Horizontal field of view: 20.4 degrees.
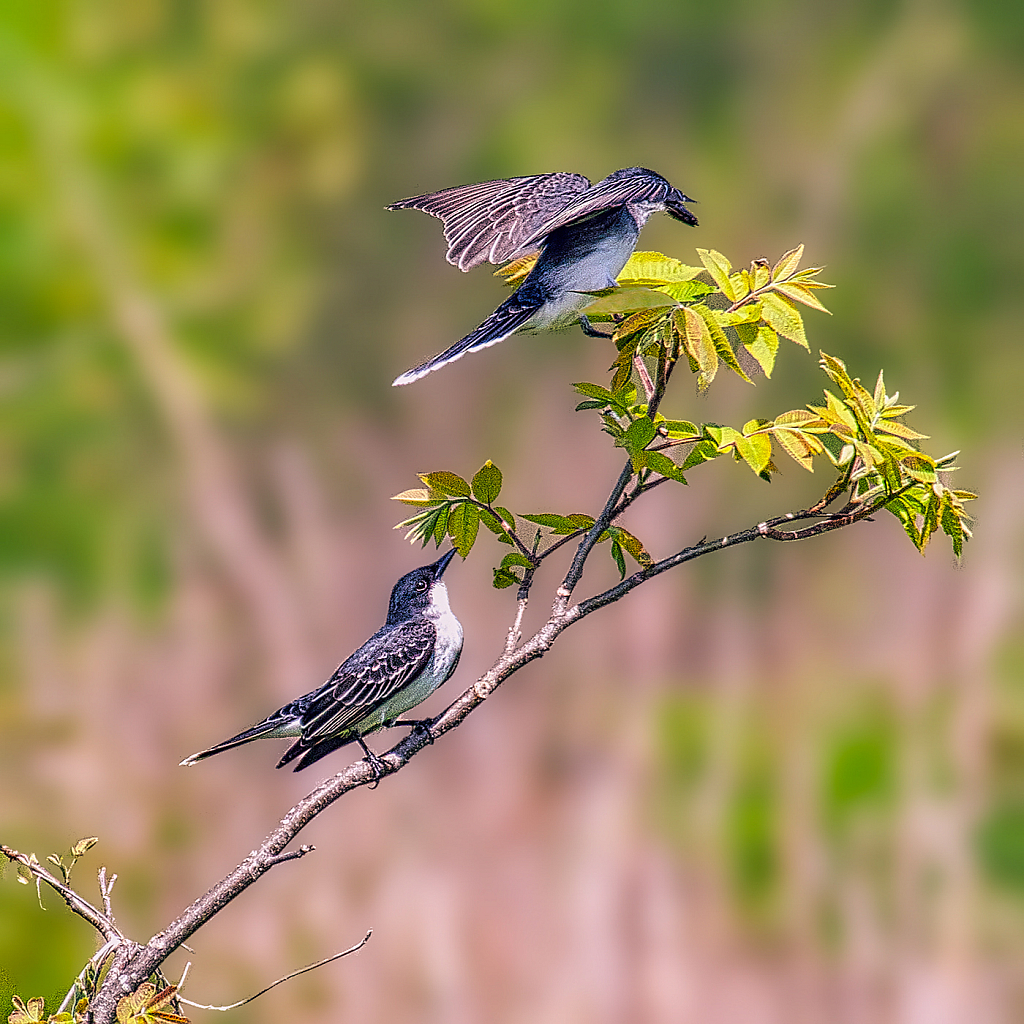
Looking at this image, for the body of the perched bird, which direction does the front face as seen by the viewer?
to the viewer's right

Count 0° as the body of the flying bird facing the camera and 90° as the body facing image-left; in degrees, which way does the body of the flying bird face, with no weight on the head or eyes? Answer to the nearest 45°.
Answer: approximately 270°

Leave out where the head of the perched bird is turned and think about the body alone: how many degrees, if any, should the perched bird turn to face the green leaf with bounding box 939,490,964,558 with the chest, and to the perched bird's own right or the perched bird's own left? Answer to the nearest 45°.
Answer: approximately 45° to the perched bird's own right

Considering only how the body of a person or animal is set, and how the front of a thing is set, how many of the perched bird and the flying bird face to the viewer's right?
2
